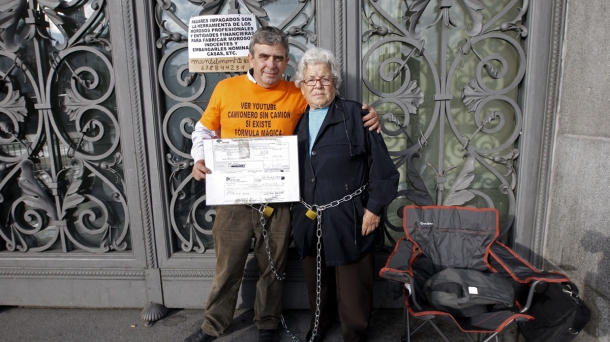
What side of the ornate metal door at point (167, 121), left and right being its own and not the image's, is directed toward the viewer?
front

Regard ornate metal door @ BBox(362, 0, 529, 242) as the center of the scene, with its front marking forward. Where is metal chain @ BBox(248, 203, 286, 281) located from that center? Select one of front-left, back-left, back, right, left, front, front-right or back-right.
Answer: front-right

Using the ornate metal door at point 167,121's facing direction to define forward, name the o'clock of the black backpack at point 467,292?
The black backpack is roughly at 10 o'clock from the ornate metal door.

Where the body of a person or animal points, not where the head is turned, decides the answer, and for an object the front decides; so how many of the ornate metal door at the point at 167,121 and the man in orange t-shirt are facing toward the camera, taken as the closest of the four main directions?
2

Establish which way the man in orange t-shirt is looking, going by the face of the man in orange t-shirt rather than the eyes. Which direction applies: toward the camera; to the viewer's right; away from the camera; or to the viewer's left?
toward the camera

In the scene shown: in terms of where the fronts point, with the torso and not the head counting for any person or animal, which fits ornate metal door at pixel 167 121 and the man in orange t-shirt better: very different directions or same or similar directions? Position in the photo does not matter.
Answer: same or similar directions

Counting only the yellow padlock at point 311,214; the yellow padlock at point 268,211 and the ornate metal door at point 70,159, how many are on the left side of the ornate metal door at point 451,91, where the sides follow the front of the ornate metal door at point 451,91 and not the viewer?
0

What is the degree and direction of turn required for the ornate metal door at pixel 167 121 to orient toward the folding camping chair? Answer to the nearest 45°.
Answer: approximately 90° to its left

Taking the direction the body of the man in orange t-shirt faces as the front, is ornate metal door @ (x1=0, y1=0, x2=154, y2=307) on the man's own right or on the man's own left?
on the man's own right

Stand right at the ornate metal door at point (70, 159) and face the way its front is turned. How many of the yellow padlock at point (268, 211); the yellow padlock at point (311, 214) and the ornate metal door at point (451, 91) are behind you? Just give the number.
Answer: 0

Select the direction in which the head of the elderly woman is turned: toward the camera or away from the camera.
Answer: toward the camera

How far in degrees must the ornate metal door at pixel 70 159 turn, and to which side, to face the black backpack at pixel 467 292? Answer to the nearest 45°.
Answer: approximately 45° to its left

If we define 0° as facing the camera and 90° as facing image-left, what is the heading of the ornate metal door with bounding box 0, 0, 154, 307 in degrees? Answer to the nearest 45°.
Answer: approximately 0°

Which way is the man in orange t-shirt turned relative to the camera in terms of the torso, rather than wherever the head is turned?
toward the camera
